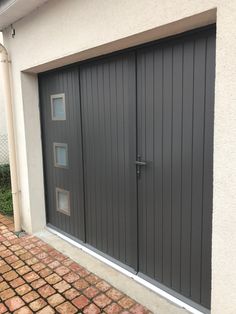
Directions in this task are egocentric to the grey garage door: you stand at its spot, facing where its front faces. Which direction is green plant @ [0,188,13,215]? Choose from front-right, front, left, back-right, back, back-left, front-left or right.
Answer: right

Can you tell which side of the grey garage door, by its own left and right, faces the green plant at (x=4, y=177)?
right

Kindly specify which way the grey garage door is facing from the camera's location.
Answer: facing the viewer and to the left of the viewer
